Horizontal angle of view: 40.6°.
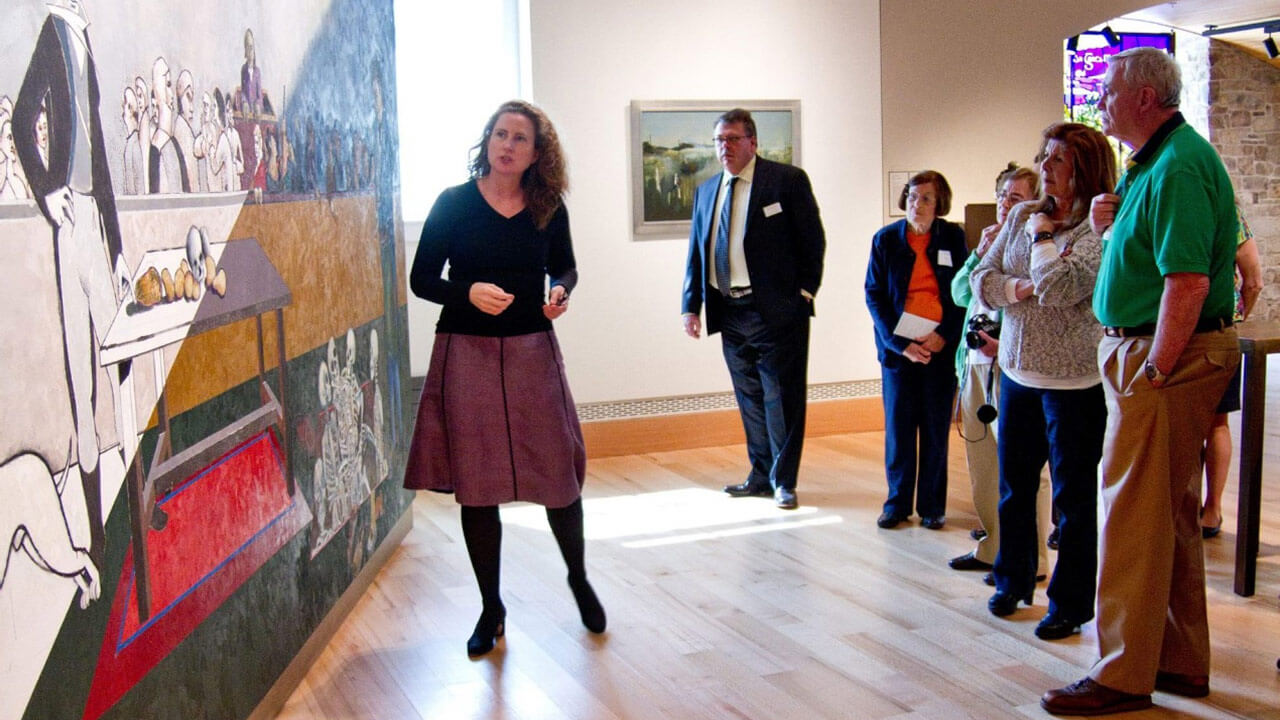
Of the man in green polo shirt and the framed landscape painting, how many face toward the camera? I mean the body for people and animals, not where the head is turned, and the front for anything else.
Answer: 1

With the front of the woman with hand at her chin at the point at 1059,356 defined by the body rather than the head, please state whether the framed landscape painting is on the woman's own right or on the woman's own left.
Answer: on the woman's own right

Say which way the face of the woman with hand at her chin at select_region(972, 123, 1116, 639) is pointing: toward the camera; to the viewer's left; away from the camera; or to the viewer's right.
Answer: to the viewer's left

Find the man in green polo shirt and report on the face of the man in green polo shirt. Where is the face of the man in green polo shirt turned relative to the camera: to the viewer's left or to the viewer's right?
to the viewer's left

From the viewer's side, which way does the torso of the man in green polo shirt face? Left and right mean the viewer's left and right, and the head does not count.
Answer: facing to the left of the viewer

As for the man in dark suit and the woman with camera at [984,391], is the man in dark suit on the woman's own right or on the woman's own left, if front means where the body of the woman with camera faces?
on the woman's own right

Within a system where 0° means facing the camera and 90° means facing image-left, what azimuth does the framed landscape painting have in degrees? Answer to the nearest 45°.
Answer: approximately 0°
